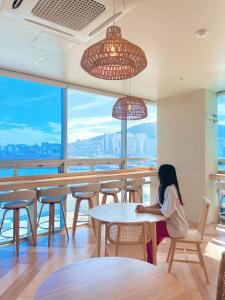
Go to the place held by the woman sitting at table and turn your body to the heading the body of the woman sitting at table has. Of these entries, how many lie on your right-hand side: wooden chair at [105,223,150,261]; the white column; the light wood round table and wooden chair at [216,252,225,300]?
1

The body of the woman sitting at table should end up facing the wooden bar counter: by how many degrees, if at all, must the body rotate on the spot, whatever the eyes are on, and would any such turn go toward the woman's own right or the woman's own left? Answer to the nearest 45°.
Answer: approximately 45° to the woman's own right

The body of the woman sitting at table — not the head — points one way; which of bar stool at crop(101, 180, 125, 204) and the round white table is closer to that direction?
the round white table

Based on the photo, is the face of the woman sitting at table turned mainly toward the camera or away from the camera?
away from the camera

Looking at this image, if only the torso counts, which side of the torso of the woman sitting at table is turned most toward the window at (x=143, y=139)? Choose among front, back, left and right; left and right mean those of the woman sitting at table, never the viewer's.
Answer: right

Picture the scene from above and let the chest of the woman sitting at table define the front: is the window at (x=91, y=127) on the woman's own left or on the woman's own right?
on the woman's own right

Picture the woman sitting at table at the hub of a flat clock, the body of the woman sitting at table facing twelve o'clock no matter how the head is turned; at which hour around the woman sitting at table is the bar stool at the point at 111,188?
The bar stool is roughly at 2 o'clock from the woman sitting at table.

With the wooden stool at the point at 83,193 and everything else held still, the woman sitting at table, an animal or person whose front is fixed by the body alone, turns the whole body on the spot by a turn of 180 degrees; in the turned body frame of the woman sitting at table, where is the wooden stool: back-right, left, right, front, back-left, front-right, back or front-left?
back-left

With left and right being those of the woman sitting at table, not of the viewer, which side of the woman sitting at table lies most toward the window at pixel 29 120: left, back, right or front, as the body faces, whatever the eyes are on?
front

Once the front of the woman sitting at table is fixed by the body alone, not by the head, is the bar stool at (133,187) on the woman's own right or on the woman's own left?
on the woman's own right

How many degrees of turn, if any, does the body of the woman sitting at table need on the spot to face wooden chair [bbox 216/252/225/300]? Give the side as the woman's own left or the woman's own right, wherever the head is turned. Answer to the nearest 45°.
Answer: approximately 90° to the woman's own left

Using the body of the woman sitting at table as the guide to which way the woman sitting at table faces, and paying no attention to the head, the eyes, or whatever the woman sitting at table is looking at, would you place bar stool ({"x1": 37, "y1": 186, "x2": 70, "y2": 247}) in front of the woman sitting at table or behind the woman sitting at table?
in front

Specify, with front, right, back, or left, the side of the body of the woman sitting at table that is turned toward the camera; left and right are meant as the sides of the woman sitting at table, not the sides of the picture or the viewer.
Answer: left

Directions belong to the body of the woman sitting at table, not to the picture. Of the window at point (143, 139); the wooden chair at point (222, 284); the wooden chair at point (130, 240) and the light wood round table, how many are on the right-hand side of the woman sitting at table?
1
